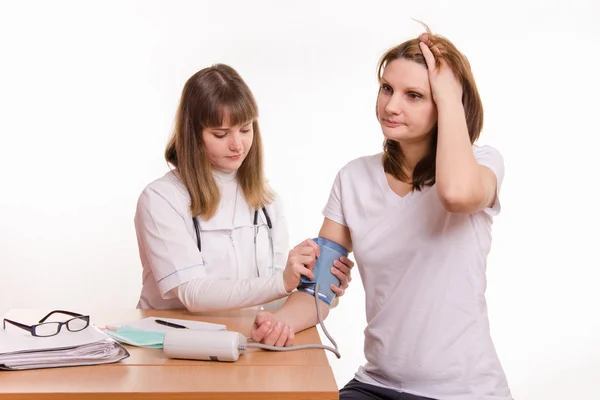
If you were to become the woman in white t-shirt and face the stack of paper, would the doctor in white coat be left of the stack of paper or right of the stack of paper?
right

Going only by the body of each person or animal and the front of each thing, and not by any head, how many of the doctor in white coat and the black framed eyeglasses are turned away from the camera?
0

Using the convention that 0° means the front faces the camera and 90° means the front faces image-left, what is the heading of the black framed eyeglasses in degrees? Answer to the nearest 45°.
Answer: approximately 315°

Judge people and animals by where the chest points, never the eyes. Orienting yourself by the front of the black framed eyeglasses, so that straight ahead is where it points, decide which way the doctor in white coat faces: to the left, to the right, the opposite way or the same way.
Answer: the same way

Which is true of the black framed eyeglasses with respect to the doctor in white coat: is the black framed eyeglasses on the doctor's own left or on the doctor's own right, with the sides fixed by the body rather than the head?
on the doctor's own right

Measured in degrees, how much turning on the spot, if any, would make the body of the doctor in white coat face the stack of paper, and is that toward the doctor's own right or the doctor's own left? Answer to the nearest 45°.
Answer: approximately 90° to the doctor's own right

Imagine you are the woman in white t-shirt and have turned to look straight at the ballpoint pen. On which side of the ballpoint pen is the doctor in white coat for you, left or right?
right

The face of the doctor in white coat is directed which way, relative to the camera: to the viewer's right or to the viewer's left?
to the viewer's right

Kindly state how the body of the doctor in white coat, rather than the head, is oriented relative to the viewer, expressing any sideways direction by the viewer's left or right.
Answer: facing the viewer and to the right of the viewer

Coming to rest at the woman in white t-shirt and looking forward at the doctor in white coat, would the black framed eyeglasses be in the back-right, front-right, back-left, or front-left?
front-left

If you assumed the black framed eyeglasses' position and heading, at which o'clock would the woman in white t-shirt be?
The woman in white t-shirt is roughly at 11 o'clock from the black framed eyeglasses.
